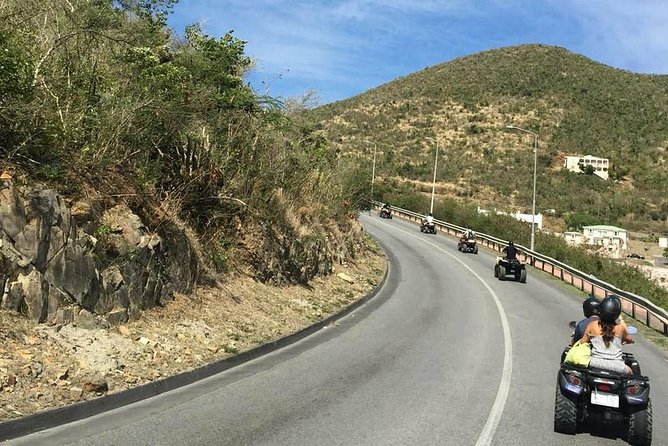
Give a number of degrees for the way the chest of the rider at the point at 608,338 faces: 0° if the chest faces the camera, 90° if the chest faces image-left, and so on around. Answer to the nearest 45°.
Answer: approximately 180°

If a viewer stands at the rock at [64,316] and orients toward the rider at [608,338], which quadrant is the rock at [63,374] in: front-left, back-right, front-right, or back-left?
front-right

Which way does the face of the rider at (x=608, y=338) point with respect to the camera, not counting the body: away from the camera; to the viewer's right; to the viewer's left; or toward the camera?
away from the camera

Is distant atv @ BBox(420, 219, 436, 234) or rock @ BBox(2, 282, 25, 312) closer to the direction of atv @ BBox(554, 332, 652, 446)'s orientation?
the distant atv

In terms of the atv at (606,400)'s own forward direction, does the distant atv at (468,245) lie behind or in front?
in front

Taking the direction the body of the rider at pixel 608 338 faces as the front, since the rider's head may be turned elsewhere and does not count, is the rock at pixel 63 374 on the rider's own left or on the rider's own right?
on the rider's own left

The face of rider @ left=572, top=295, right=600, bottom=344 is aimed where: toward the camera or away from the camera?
away from the camera

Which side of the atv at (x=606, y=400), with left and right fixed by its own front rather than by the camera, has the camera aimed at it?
back

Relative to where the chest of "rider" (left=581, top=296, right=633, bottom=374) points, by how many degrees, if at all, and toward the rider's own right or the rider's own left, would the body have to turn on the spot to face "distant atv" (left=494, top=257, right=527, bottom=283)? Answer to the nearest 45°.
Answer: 0° — they already face it

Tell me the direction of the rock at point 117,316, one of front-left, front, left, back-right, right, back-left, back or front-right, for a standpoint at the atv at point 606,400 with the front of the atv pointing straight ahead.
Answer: left

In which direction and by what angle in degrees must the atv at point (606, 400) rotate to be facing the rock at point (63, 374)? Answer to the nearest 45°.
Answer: approximately 135° to its left

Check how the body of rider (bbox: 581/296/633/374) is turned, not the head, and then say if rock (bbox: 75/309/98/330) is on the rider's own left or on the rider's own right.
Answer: on the rider's own left

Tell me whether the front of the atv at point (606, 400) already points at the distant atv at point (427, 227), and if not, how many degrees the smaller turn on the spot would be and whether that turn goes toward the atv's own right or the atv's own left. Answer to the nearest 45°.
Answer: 0° — it already faces it

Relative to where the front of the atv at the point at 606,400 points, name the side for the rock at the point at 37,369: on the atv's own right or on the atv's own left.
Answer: on the atv's own left

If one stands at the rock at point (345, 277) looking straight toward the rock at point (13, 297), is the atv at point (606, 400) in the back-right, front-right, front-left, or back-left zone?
front-left

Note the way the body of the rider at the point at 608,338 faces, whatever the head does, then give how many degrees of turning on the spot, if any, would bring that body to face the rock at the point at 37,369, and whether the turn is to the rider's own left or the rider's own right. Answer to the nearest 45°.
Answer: approximately 135° to the rider's own left
